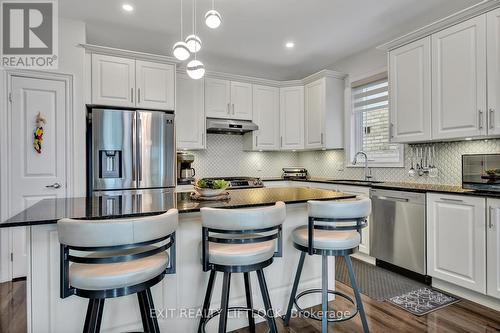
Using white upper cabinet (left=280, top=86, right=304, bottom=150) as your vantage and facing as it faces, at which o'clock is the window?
The window is roughly at 10 o'clock from the white upper cabinet.

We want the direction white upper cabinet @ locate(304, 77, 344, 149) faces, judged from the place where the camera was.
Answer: facing the viewer and to the left of the viewer

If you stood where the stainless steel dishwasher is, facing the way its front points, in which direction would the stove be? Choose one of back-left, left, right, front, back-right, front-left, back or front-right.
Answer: front-right

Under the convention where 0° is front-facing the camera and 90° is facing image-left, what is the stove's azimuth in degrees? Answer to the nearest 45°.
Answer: approximately 315°

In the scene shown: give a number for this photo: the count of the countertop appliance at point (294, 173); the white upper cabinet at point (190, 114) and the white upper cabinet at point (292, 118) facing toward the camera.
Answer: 3

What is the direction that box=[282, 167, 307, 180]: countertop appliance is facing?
toward the camera

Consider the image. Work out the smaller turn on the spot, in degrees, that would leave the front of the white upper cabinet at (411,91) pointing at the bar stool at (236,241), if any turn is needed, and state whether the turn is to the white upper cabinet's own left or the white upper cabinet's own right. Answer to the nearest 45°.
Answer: approximately 45° to the white upper cabinet's own left

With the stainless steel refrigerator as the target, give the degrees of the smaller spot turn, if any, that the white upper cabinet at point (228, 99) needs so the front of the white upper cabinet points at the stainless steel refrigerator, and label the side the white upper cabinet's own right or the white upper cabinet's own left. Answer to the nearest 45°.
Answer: approximately 90° to the white upper cabinet's own right

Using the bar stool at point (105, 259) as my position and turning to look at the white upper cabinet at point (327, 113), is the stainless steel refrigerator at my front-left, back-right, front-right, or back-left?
front-left

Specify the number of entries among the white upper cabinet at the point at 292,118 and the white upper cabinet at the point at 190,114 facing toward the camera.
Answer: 2

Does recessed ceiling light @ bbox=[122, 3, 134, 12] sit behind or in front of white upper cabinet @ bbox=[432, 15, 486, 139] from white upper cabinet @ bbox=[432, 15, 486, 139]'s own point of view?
in front

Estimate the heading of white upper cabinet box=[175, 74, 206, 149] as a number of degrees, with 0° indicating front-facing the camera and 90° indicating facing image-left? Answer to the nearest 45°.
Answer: approximately 0°

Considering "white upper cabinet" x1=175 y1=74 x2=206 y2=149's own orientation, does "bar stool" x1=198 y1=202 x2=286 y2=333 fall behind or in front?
in front

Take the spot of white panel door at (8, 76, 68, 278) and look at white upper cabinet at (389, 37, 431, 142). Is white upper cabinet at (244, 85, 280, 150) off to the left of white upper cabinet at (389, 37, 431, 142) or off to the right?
left

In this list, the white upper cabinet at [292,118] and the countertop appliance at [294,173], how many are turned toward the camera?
2
